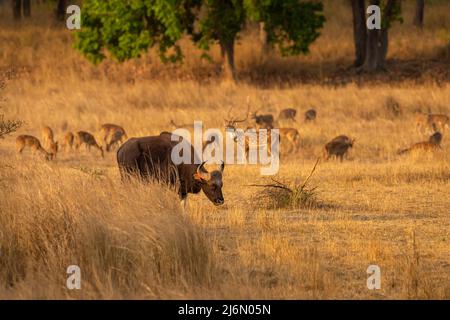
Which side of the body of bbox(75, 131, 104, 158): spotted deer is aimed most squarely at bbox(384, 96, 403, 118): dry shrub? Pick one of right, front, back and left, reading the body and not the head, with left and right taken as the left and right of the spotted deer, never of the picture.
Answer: front

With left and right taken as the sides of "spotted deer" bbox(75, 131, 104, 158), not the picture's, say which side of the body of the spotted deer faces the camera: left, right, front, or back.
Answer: right

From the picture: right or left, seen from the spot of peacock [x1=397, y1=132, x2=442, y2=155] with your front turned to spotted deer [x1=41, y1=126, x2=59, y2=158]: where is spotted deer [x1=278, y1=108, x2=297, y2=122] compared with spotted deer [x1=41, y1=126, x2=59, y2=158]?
right

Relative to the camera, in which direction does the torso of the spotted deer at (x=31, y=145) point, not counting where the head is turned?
to the viewer's right

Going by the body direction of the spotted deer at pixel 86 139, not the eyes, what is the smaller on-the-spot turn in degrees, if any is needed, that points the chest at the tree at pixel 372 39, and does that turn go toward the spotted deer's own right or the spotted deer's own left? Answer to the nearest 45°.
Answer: approximately 45° to the spotted deer's own left

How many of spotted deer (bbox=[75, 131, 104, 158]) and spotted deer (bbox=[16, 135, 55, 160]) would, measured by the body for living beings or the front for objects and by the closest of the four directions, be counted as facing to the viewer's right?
2

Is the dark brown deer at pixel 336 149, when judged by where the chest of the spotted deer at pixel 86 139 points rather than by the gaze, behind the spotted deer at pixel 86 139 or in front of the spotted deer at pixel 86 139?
in front
